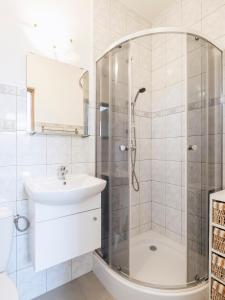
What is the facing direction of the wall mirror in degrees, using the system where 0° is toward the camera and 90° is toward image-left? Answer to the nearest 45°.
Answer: approximately 315°

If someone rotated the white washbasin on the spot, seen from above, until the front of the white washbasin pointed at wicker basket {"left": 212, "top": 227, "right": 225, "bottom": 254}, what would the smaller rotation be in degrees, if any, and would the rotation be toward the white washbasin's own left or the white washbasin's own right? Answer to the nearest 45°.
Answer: approximately 45° to the white washbasin's own left

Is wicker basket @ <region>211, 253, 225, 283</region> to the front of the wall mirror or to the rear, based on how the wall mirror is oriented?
to the front

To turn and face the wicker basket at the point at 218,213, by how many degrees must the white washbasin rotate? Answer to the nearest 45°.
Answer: approximately 45° to its left

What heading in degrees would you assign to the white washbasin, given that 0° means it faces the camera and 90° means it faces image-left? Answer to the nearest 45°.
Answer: approximately 315°
